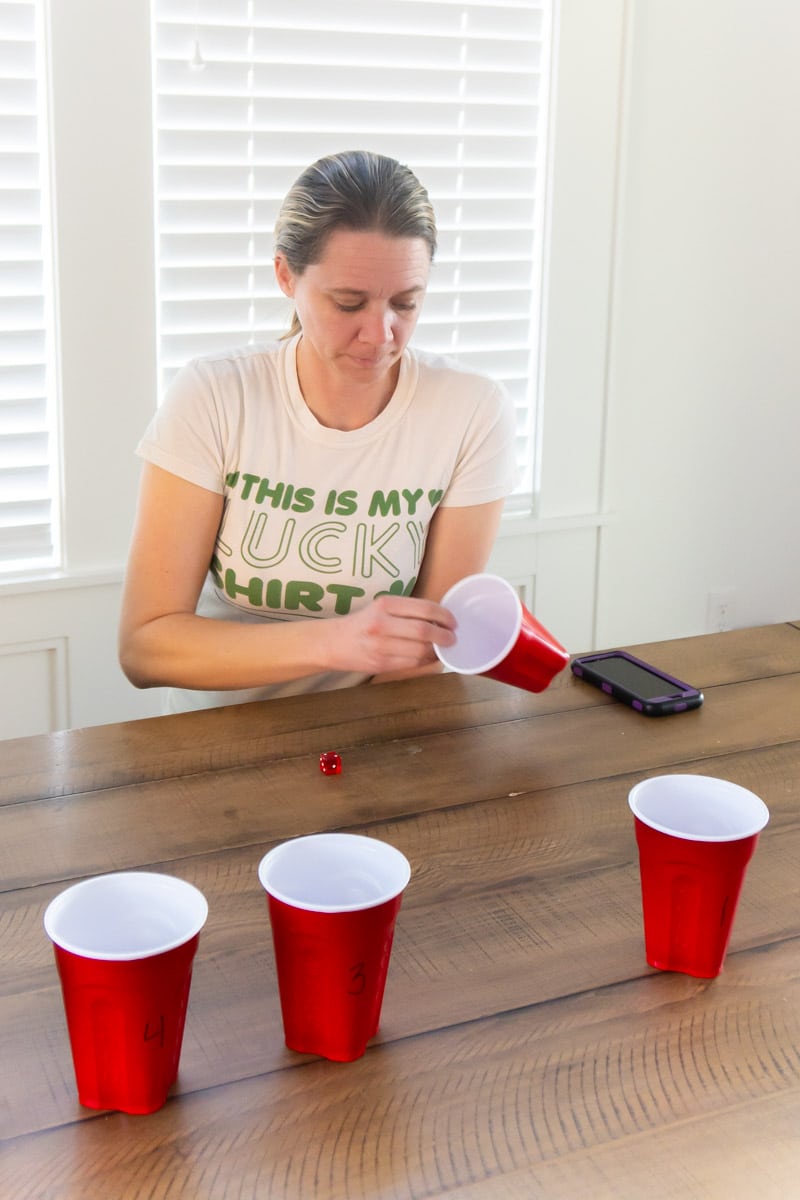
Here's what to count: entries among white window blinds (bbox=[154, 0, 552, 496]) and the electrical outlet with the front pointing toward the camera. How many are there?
2

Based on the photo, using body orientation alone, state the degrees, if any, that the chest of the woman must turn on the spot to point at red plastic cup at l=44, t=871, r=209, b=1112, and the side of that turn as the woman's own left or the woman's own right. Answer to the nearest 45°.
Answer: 0° — they already face it

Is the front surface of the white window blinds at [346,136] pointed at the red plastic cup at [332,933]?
yes

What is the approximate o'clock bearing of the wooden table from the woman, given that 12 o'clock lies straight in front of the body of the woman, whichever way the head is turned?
The wooden table is roughly at 12 o'clock from the woman.

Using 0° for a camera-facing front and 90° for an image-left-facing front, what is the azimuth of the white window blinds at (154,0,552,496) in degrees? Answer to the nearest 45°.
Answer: approximately 0°

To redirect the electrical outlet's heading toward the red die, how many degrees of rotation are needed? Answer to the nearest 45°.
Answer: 0° — it already faces it

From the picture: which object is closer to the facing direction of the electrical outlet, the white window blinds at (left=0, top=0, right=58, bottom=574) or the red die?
the red die

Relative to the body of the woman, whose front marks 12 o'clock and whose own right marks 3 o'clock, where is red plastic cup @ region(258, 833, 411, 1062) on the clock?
The red plastic cup is roughly at 12 o'clock from the woman.

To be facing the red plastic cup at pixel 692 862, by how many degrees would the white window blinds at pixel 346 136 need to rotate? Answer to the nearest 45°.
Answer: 0° — it already faces it

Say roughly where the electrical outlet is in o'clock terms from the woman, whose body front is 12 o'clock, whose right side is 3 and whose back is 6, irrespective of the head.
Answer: The electrical outlet is roughly at 7 o'clock from the woman.
